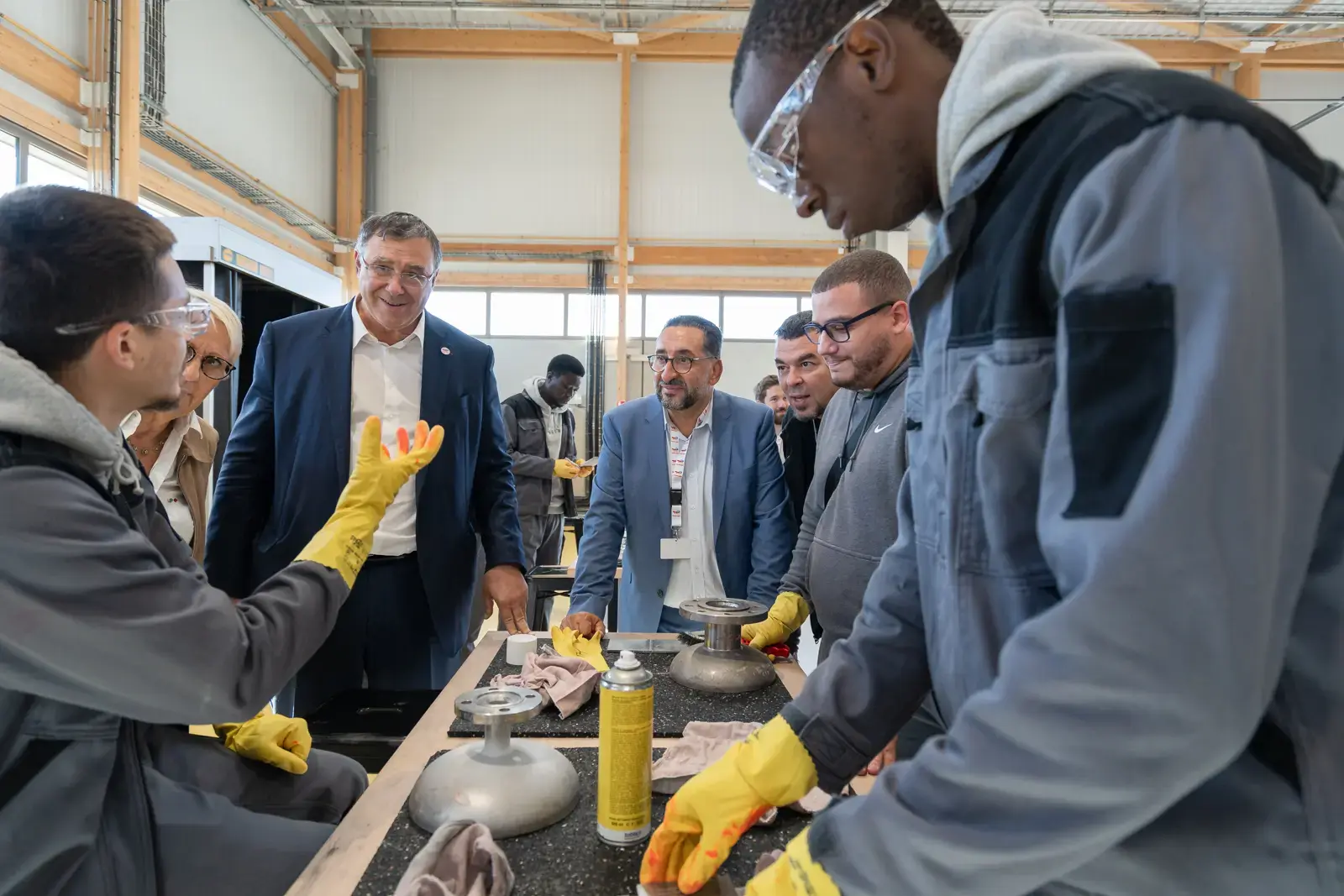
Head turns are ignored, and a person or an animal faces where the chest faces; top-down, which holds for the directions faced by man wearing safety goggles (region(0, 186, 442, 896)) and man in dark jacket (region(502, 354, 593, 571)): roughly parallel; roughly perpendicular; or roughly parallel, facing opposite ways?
roughly perpendicular

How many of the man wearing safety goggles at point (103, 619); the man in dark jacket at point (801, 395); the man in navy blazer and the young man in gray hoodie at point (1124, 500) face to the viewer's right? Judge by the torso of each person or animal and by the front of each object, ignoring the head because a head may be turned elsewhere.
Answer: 1

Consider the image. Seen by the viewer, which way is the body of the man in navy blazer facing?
toward the camera

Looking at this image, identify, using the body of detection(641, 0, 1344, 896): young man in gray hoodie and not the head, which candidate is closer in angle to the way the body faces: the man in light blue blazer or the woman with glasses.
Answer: the woman with glasses

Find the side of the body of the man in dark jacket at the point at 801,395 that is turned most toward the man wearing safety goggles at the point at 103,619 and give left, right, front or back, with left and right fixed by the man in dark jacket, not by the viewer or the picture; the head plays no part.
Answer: front

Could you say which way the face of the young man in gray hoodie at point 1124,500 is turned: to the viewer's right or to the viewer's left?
to the viewer's left

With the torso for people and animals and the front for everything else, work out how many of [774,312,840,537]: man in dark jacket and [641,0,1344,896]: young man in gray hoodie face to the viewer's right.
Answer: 0

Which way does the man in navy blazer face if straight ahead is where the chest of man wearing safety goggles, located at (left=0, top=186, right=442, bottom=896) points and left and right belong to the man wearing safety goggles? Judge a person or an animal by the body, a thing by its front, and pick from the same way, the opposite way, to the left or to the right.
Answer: to the right

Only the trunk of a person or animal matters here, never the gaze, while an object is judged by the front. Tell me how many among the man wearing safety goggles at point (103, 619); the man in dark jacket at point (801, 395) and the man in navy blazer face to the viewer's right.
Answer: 1

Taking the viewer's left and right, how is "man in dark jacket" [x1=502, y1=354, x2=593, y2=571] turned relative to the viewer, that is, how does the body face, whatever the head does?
facing the viewer and to the right of the viewer

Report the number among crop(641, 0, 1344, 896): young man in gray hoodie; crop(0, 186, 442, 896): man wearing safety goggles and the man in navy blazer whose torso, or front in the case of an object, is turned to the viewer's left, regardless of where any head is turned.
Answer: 1

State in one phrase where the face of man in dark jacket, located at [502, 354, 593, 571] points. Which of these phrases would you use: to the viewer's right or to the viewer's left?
to the viewer's right

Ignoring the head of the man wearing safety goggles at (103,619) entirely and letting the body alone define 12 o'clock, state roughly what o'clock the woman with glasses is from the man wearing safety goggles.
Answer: The woman with glasses is roughly at 9 o'clock from the man wearing safety goggles.

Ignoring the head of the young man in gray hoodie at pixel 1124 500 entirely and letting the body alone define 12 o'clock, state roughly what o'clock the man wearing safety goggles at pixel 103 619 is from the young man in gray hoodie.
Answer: The man wearing safety goggles is roughly at 12 o'clock from the young man in gray hoodie.

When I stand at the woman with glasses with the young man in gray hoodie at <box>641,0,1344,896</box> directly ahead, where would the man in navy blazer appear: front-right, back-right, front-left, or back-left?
front-left

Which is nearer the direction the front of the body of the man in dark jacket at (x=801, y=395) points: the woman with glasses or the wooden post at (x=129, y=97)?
the woman with glasses

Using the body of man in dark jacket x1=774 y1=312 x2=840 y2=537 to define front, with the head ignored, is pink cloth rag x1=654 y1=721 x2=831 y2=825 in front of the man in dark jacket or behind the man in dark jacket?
in front

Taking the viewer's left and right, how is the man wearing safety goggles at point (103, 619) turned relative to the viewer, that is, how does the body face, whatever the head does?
facing to the right of the viewer

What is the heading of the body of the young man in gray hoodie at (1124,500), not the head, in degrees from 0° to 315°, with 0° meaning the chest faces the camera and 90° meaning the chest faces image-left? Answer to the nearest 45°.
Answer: approximately 90°

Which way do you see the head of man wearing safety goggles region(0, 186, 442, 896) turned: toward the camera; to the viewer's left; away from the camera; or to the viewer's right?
to the viewer's right
